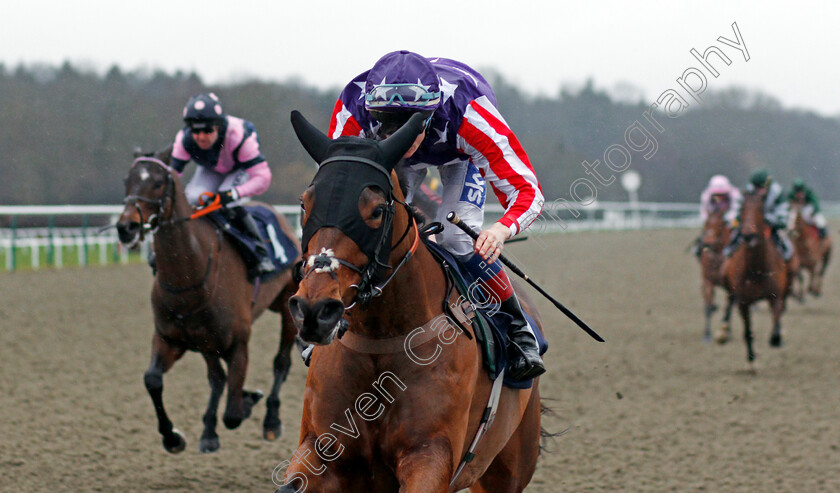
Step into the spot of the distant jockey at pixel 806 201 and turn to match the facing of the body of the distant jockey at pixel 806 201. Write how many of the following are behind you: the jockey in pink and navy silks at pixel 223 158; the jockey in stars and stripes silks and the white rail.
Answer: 0

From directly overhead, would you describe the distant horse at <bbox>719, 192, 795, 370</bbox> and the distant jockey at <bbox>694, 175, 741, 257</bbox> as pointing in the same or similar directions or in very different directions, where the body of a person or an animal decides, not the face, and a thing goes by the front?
same or similar directions

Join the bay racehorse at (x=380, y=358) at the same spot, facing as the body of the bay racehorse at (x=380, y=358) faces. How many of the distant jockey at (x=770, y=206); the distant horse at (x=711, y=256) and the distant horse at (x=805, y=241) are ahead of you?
0

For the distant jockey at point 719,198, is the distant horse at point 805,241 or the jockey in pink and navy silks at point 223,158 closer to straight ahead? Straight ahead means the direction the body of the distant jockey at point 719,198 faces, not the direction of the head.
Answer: the jockey in pink and navy silks

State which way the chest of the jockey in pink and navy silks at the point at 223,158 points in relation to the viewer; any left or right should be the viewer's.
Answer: facing the viewer and to the left of the viewer

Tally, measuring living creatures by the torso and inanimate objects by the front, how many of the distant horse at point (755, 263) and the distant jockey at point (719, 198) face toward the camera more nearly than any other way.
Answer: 2

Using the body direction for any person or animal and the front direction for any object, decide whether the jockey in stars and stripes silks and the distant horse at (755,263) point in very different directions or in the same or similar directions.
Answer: same or similar directions

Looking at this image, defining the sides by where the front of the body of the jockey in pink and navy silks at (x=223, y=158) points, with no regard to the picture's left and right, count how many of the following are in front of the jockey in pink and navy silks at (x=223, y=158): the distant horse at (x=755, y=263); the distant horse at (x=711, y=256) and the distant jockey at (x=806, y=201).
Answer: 0

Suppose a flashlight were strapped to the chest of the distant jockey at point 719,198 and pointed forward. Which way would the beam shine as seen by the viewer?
toward the camera

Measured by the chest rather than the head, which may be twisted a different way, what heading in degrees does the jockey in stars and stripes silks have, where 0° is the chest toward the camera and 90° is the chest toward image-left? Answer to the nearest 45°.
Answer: approximately 45°

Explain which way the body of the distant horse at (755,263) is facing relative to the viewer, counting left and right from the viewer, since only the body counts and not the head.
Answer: facing the viewer

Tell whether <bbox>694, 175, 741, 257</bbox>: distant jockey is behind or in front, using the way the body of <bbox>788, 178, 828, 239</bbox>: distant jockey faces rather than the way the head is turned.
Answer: in front

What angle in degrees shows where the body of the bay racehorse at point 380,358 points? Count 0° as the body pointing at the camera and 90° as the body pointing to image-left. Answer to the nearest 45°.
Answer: approximately 45°

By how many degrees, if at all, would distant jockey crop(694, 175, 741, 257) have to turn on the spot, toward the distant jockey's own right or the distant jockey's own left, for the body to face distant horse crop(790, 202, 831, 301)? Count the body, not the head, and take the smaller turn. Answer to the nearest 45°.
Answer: approximately 135° to the distant jockey's own left

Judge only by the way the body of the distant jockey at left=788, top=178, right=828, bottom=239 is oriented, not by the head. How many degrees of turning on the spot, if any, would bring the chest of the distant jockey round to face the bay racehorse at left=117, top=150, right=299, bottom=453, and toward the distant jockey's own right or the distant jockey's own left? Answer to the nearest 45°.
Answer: approximately 45° to the distant jockey's own left

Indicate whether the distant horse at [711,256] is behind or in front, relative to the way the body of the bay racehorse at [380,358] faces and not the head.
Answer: behind

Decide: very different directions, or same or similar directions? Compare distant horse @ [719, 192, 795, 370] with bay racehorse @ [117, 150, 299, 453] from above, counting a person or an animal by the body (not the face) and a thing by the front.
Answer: same or similar directions

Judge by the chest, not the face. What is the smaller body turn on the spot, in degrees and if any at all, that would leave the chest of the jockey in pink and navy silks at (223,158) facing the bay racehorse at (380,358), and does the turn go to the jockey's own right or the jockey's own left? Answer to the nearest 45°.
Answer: approximately 45° to the jockey's own left

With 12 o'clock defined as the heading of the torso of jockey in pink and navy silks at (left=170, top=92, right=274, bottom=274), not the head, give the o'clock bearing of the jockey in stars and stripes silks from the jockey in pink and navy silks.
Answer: The jockey in stars and stripes silks is roughly at 10 o'clock from the jockey in pink and navy silks.

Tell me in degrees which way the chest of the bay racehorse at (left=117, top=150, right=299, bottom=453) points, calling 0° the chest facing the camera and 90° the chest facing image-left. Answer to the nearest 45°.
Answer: approximately 45°

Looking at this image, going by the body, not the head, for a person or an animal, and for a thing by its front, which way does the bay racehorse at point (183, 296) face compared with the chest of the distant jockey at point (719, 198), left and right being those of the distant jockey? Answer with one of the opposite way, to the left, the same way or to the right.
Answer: the same way
